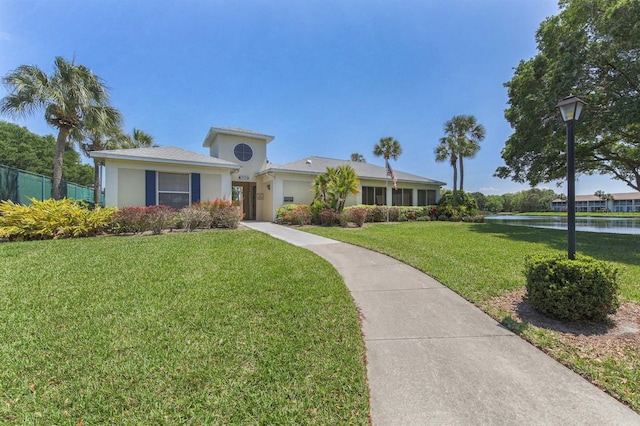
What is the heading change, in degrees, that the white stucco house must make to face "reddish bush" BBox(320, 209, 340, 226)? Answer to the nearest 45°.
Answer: approximately 45° to its left

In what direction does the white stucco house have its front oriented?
toward the camera

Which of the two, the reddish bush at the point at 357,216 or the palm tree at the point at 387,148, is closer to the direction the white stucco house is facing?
the reddish bush

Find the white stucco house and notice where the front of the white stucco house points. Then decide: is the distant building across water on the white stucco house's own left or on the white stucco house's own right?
on the white stucco house's own left

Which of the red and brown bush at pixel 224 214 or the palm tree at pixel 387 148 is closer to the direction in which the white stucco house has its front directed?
the red and brown bush

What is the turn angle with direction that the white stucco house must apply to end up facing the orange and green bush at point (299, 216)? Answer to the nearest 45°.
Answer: approximately 45° to its left

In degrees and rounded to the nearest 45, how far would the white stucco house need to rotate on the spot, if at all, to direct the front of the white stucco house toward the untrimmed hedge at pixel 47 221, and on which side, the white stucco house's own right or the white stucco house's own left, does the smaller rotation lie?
approximately 45° to the white stucco house's own right

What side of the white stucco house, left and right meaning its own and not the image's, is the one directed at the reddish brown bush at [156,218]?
front

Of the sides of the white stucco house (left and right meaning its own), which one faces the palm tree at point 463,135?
left

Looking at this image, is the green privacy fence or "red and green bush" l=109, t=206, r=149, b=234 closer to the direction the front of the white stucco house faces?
the red and green bush
